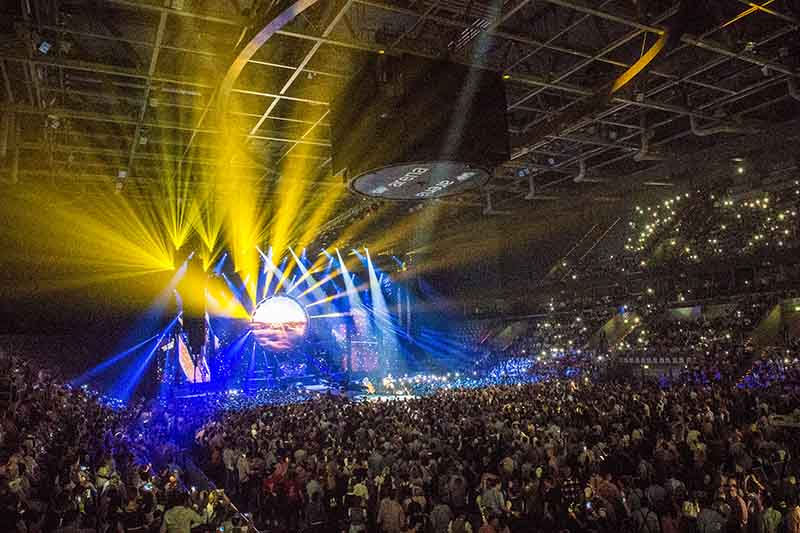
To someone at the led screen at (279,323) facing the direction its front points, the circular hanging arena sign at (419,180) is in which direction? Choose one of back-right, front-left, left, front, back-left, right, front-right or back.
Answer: front

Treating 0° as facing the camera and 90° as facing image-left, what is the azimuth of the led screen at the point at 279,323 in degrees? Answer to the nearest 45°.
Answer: approximately 0°
